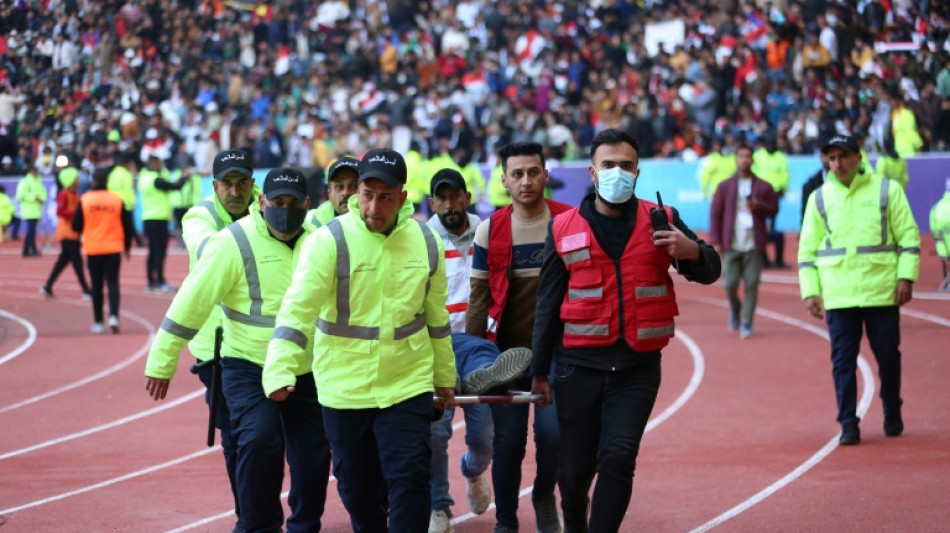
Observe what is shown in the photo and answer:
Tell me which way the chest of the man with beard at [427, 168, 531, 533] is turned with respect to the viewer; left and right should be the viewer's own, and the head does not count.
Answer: facing the viewer

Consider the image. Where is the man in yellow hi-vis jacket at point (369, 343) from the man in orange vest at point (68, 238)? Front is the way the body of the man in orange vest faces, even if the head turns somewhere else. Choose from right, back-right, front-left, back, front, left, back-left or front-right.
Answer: right

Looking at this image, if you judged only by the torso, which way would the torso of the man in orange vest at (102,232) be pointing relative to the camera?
away from the camera

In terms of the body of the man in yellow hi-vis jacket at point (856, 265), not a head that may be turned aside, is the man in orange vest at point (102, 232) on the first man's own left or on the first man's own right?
on the first man's own right

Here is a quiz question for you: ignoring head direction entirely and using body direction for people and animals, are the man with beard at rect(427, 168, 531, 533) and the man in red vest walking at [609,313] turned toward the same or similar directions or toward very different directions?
same or similar directions

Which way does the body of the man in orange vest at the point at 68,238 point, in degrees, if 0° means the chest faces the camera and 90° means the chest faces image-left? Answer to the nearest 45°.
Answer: approximately 270°

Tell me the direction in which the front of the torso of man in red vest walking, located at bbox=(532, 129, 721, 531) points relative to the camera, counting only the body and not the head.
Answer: toward the camera

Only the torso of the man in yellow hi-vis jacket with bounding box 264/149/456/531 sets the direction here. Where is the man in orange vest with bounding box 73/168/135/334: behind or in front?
behind

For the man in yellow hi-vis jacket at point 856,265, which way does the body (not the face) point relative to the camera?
toward the camera
